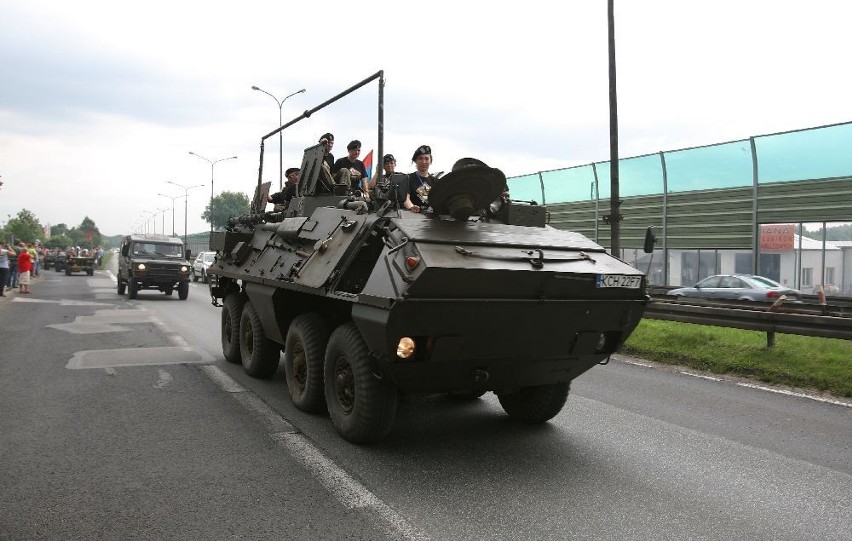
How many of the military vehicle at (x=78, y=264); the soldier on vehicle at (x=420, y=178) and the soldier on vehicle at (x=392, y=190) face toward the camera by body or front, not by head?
3

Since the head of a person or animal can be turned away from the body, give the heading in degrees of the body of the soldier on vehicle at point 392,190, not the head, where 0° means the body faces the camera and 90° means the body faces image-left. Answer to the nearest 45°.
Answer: approximately 0°

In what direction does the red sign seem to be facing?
toward the camera

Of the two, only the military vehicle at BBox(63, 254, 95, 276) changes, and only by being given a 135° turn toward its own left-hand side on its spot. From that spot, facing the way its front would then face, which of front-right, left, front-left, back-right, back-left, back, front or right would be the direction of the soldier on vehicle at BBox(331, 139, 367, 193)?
back-right

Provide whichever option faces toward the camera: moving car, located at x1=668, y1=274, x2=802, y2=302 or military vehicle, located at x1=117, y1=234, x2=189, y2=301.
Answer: the military vehicle

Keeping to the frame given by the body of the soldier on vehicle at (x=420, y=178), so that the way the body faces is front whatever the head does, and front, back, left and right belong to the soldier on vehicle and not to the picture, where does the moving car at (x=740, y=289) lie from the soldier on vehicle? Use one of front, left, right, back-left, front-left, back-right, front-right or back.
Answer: back-left

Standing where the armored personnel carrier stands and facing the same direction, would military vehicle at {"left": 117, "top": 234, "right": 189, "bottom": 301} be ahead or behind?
behind

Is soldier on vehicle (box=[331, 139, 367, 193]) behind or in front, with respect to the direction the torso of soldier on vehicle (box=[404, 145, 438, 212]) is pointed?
behind

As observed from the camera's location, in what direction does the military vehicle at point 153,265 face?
facing the viewer

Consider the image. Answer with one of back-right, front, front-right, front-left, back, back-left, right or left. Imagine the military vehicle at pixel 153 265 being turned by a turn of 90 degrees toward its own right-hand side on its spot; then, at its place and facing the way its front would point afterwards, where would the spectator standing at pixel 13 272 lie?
front-right

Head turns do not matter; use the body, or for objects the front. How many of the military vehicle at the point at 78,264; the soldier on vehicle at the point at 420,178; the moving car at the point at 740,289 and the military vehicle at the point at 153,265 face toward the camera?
3

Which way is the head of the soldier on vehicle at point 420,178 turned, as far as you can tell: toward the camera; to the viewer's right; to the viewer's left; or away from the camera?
toward the camera

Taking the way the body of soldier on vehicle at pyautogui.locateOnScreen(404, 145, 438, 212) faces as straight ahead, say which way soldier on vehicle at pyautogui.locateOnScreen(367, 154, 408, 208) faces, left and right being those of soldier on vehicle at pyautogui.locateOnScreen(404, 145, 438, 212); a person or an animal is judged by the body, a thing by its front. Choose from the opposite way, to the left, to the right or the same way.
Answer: the same way

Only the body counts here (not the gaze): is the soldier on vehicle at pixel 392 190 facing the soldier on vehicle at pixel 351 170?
no

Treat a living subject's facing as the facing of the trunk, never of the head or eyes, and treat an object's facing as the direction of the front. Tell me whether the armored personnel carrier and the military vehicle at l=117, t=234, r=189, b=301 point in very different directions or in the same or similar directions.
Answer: same or similar directions

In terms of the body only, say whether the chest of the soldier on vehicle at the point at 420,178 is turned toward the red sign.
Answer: no
